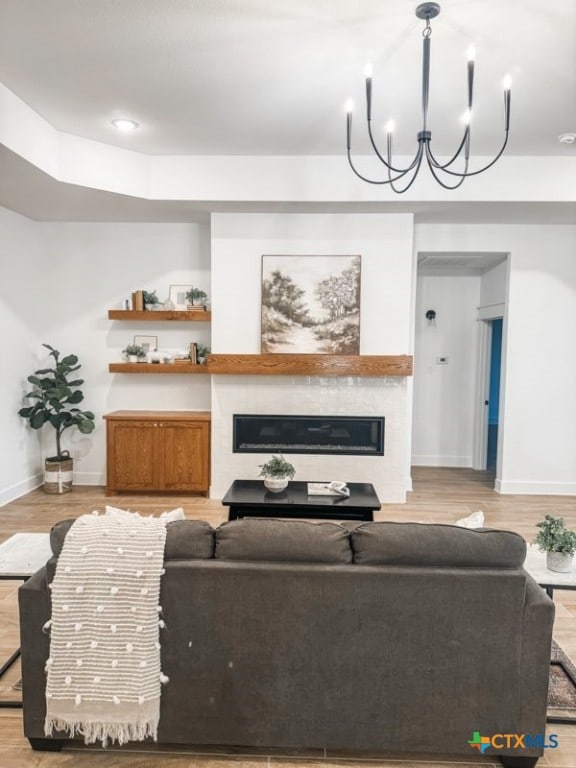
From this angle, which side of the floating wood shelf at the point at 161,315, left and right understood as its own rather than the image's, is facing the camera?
front

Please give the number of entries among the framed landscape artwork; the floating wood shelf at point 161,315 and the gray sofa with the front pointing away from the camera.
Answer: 1

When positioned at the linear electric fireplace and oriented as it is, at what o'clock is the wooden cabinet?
The wooden cabinet is roughly at 3 o'clock from the linear electric fireplace.

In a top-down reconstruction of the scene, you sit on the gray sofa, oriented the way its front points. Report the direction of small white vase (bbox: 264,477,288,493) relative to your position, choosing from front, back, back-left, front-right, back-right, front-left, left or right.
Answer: front

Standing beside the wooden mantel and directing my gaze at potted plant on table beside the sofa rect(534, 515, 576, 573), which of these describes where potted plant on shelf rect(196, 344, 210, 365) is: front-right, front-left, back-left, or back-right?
back-right

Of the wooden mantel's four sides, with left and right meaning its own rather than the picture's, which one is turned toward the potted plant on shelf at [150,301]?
right

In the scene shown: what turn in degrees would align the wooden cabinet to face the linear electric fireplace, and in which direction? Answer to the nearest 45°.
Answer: approximately 90° to its left

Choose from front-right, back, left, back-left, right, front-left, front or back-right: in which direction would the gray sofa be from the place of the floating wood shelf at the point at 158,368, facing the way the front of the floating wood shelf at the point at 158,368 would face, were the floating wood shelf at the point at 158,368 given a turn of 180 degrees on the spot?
back

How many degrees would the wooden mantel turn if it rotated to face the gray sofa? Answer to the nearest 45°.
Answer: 0° — it already faces it

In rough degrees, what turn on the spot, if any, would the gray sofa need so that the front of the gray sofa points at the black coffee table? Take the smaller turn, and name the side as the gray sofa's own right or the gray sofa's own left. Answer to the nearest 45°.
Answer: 0° — it already faces it

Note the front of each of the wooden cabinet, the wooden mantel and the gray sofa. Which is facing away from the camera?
the gray sofa

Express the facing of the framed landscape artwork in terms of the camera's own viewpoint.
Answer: facing the viewer

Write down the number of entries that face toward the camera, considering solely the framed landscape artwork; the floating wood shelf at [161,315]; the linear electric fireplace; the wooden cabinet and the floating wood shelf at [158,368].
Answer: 5

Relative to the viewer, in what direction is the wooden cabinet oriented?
toward the camera

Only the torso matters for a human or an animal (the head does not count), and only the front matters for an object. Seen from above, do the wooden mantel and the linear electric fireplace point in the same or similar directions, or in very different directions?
same or similar directions

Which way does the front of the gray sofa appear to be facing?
away from the camera

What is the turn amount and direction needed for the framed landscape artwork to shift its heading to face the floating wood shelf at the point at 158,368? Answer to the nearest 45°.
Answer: approximately 90° to its right
